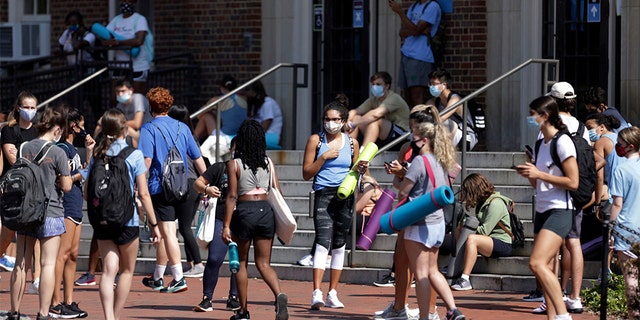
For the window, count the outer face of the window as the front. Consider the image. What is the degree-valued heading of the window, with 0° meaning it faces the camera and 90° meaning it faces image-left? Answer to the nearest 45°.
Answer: approximately 0°
